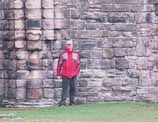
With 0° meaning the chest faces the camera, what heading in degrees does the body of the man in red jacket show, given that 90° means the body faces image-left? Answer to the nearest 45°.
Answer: approximately 0°
